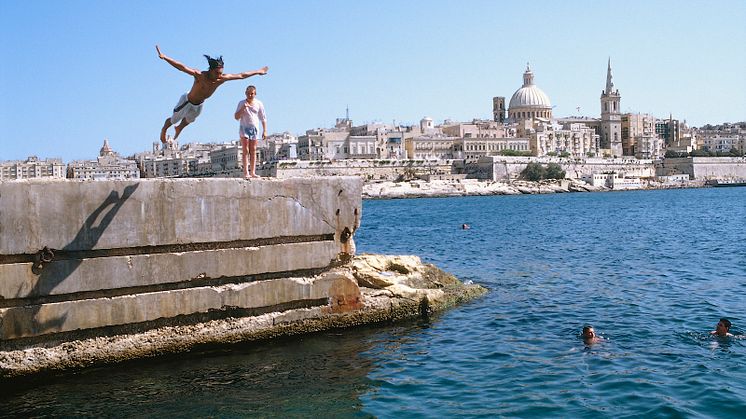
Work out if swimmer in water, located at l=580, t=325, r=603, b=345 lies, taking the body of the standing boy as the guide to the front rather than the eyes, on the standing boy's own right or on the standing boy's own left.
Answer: on the standing boy's own left

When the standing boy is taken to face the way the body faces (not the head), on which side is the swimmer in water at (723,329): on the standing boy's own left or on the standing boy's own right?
on the standing boy's own left

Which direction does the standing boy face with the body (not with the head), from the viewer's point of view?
toward the camera
